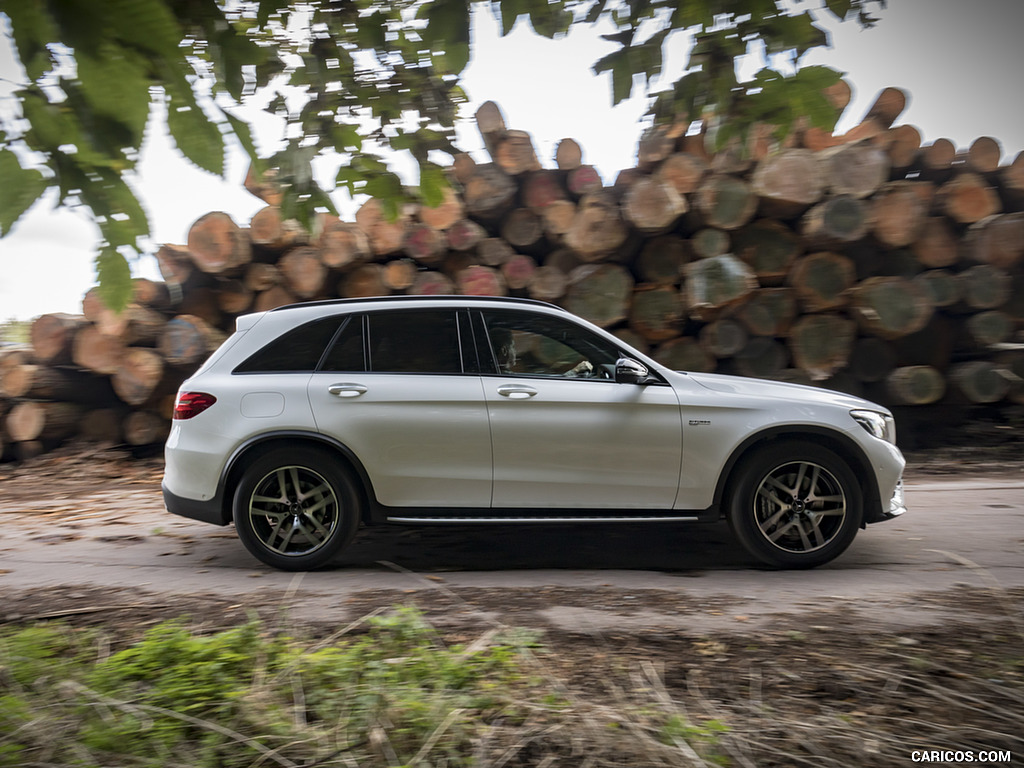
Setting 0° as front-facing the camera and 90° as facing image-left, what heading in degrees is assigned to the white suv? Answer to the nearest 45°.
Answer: approximately 270°
